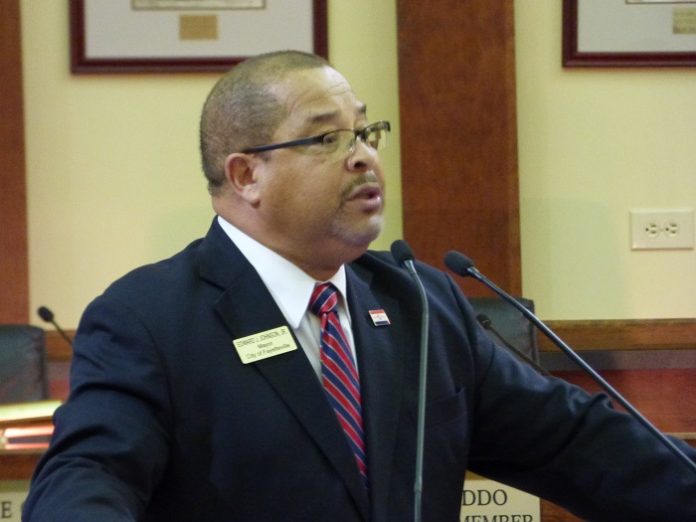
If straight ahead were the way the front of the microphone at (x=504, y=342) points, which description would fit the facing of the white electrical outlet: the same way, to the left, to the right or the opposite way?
to the left

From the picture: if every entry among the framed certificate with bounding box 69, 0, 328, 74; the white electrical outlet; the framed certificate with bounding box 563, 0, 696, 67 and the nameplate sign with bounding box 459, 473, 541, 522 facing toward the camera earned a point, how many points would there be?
4

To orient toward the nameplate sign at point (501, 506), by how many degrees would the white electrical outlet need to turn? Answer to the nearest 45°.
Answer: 0° — it already faces it

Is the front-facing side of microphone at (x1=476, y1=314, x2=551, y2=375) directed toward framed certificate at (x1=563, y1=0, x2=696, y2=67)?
no

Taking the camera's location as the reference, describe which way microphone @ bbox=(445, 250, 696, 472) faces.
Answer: facing to the left of the viewer

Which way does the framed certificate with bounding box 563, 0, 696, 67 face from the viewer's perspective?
toward the camera

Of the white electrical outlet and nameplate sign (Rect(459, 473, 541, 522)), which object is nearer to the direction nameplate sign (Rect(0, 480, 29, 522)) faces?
the nameplate sign

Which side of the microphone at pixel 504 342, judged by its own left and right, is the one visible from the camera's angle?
left

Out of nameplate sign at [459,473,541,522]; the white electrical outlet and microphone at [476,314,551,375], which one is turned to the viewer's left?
the microphone

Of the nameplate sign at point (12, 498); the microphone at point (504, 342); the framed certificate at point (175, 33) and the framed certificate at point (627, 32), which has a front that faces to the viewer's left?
the microphone

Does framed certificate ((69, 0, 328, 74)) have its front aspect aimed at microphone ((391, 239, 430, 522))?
yes

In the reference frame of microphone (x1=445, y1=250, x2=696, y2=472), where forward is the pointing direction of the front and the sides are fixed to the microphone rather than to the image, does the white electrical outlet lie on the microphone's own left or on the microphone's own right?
on the microphone's own right

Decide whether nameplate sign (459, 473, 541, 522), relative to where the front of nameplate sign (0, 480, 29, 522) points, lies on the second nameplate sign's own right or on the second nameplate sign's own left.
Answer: on the second nameplate sign's own left

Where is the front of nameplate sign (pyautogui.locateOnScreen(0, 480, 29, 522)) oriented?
toward the camera

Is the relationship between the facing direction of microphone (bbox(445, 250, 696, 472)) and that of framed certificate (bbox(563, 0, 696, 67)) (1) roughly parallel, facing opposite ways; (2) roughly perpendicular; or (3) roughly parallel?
roughly perpendicular

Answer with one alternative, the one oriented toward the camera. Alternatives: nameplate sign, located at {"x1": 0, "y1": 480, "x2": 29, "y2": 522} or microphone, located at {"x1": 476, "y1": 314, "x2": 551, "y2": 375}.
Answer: the nameplate sign

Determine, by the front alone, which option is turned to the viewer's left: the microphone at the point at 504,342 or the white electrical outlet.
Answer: the microphone

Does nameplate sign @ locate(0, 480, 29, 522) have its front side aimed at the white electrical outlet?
no
